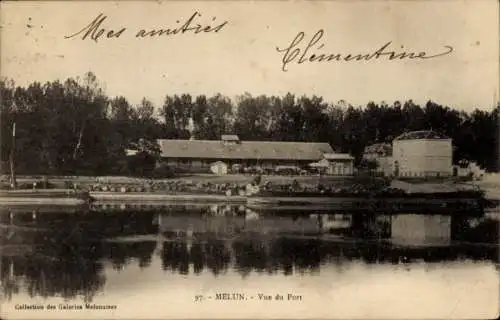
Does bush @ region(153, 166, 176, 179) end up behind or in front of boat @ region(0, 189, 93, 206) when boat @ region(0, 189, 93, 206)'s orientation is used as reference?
in front

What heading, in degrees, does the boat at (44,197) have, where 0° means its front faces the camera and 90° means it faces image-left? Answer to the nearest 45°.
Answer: approximately 270°

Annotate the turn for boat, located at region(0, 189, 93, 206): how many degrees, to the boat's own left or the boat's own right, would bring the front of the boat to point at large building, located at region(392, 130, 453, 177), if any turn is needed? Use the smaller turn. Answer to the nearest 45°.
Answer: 0° — it already faces it

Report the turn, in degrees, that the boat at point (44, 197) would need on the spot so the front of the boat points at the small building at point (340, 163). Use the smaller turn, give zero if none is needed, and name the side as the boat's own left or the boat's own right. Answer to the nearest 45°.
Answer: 0° — it already faces it

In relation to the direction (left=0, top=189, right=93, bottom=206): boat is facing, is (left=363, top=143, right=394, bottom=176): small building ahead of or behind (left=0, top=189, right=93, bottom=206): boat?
ahead
